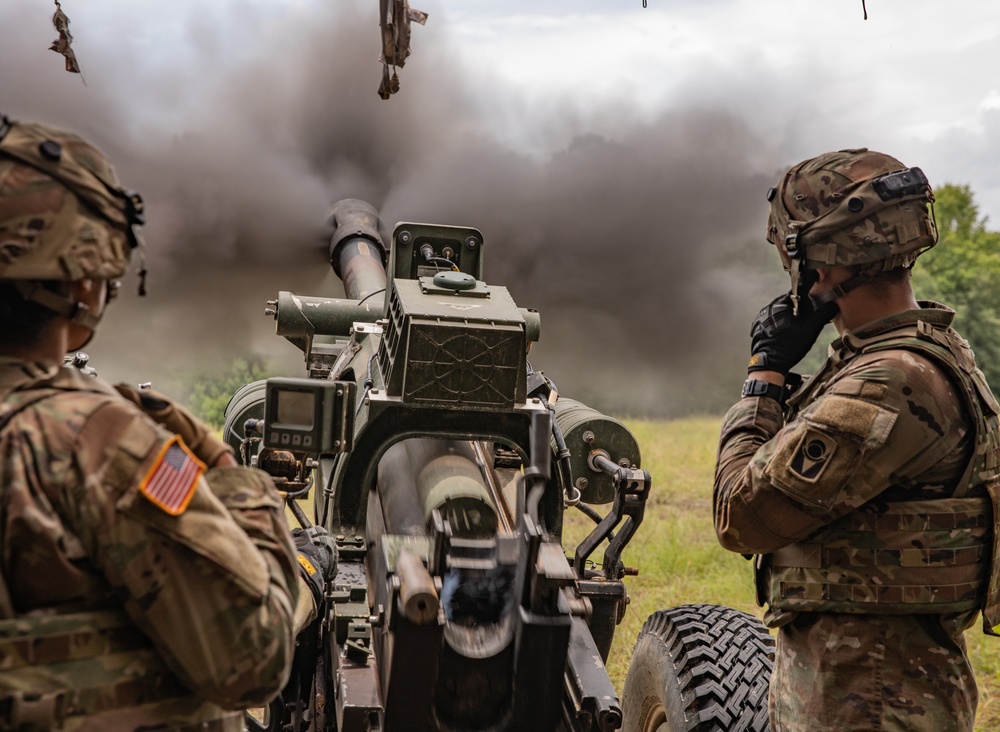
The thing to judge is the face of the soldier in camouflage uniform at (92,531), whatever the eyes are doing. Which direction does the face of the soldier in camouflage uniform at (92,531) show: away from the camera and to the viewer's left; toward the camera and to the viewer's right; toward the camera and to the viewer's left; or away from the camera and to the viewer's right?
away from the camera and to the viewer's right

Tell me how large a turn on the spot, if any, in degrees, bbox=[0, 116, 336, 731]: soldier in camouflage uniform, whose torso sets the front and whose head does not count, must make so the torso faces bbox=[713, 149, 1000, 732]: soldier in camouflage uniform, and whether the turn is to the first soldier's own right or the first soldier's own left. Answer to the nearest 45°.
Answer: approximately 45° to the first soldier's own right

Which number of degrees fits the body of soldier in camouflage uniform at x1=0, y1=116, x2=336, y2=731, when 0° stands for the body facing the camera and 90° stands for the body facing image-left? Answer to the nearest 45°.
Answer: approximately 225°

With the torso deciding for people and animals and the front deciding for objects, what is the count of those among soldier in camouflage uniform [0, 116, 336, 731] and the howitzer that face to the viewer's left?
0

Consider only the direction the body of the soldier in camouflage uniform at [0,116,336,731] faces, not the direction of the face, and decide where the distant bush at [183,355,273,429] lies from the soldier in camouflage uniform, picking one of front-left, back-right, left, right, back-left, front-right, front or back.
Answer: front-left

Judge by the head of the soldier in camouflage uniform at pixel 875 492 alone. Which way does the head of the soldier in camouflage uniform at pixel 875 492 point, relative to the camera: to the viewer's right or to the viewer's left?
to the viewer's left

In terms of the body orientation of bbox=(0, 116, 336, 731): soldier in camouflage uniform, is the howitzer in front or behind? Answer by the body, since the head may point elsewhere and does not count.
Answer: in front

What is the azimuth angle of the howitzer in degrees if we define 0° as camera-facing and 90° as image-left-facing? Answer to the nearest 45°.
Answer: approximately 180°

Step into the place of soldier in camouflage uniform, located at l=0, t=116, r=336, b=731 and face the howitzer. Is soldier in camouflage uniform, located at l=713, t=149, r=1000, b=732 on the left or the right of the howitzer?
right

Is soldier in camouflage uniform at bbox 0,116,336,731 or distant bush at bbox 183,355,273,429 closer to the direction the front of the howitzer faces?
the distant bush

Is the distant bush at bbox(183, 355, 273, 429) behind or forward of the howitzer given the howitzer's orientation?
forward

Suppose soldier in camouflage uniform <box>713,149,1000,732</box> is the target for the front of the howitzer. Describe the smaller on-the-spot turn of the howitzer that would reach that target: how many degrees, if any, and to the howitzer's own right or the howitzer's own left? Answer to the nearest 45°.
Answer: approximately 135° to the howitzer's own right
